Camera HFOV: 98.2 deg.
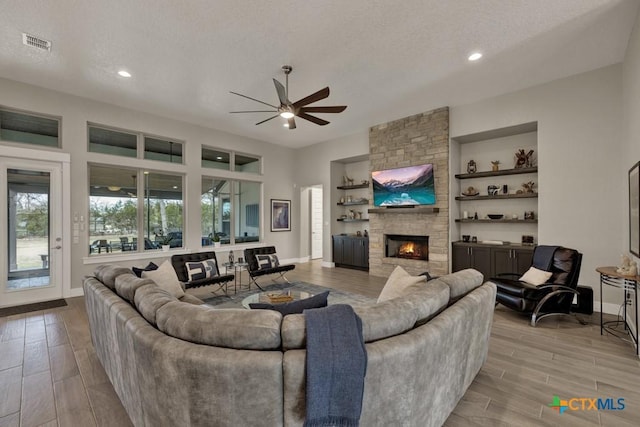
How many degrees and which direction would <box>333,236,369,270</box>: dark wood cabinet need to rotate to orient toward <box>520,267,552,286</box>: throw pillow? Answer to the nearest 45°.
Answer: approximately 90° to its left

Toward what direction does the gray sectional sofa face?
away from the camera

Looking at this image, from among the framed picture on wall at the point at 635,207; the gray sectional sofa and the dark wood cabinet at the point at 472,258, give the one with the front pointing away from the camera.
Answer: the gray sectional sofa

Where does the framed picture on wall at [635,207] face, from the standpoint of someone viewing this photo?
facing to the left of the viewer

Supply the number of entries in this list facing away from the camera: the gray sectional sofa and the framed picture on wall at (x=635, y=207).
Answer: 1

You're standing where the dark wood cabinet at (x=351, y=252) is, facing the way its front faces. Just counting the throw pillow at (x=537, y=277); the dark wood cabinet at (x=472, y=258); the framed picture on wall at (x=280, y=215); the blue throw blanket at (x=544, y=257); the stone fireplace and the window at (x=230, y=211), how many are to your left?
4

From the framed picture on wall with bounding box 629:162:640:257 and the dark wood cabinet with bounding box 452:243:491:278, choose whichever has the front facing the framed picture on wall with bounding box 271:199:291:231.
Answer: the framed picture on wall with bounding box 629:162:640:257

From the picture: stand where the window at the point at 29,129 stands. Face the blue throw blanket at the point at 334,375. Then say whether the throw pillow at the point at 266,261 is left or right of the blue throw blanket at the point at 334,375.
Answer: left

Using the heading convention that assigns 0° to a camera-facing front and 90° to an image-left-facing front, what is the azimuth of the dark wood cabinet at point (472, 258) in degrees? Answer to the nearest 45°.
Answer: approximately 0°

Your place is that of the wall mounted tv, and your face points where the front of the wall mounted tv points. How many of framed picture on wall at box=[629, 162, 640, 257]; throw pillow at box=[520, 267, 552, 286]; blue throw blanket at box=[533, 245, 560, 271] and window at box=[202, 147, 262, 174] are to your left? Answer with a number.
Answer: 3
